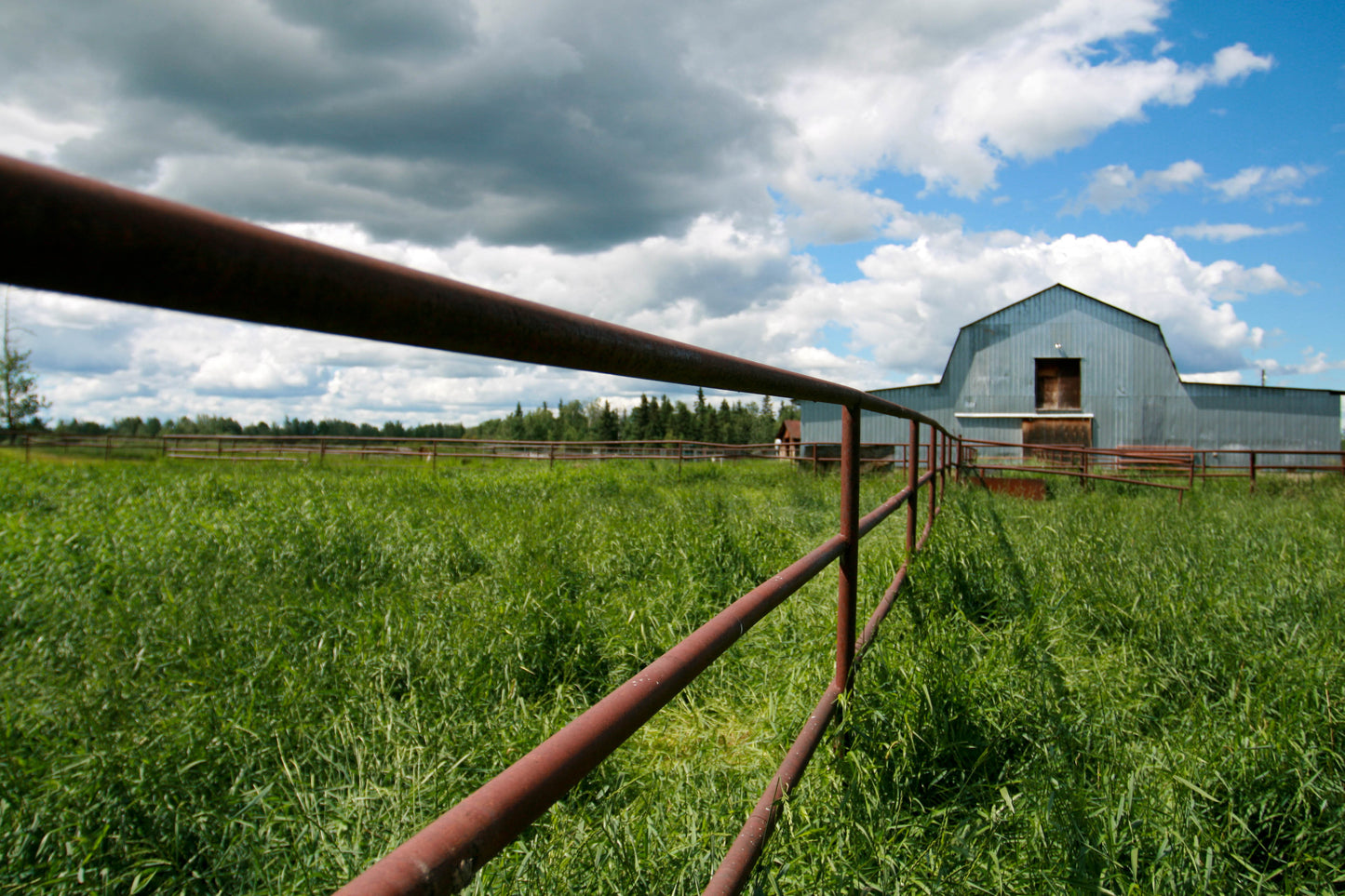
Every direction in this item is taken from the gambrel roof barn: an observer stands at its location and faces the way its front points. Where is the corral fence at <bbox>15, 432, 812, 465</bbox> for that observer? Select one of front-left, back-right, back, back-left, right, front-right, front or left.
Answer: front-right

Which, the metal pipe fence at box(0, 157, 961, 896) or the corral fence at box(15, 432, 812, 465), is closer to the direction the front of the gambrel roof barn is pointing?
the metal pipe fence

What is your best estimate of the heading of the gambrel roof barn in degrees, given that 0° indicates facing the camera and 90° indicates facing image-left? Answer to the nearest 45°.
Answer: approximately 0°

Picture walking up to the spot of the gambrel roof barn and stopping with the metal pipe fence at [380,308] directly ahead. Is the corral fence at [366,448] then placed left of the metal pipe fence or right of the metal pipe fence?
right

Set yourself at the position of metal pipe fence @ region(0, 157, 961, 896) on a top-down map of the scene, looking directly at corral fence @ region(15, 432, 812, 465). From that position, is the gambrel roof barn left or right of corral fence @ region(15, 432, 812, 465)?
right

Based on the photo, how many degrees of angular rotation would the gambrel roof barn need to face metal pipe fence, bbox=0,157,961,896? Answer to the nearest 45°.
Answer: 0° — it already faces it
